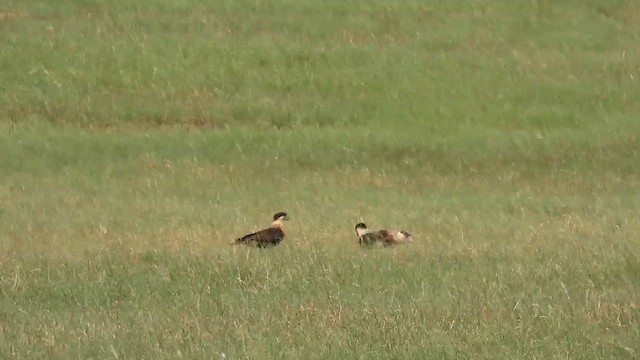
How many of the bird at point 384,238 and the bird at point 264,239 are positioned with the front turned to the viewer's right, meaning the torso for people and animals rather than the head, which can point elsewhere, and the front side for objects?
1

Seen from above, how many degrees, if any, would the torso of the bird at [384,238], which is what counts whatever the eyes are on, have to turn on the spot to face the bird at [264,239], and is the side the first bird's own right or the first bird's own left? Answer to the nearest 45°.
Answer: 0° — it already faces it

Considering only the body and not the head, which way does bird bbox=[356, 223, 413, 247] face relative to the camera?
to the viewer's left

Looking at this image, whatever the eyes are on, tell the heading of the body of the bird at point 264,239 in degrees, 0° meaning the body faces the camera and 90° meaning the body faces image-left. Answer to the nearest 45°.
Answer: approximately 270°

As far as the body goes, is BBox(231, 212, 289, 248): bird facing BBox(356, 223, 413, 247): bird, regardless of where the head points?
yes

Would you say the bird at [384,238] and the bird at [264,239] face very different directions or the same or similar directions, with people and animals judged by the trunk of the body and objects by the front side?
very different directions
